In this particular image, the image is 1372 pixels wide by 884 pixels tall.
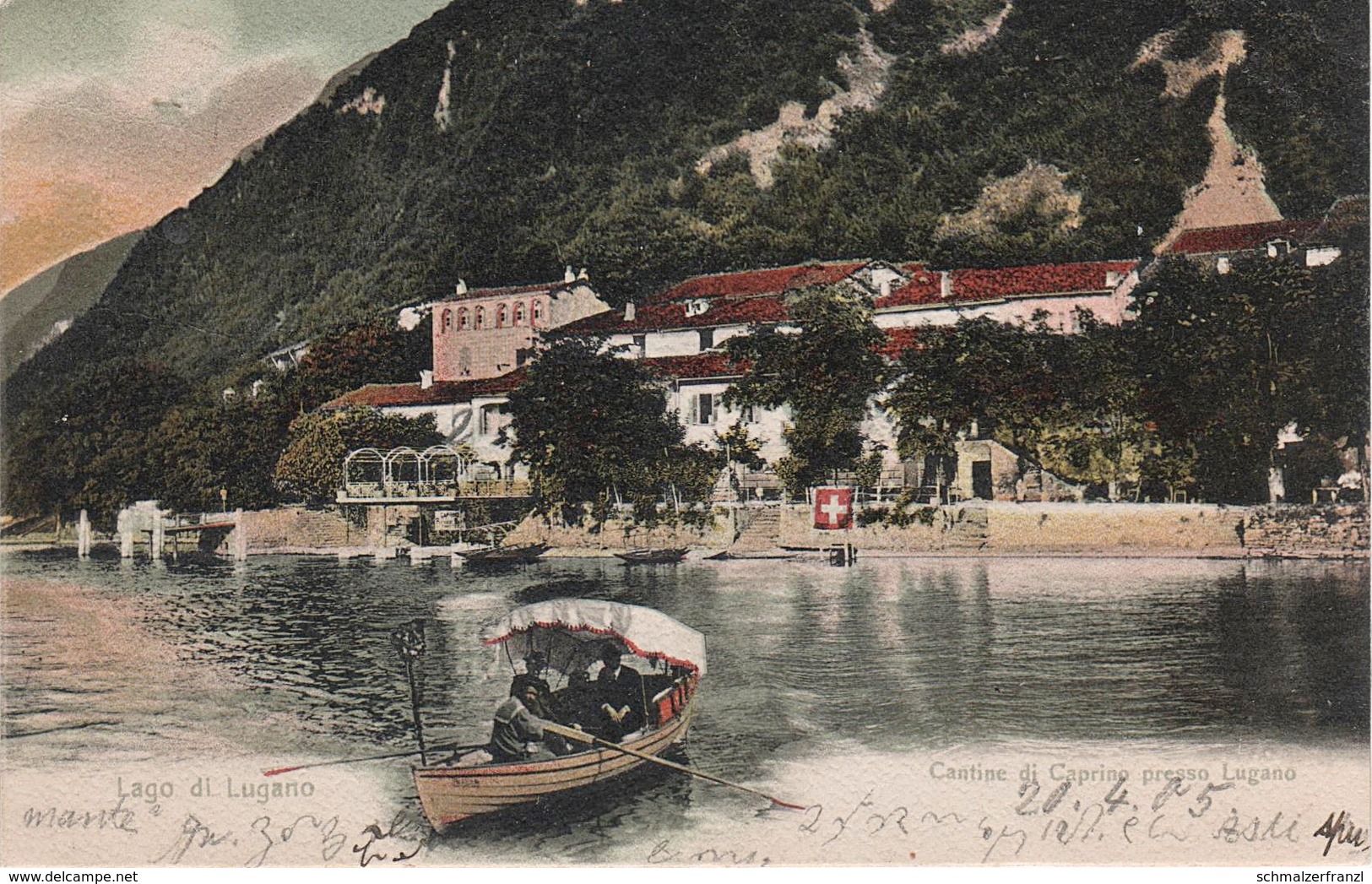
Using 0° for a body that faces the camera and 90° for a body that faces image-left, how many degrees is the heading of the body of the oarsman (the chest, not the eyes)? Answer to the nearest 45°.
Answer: approximately 225°

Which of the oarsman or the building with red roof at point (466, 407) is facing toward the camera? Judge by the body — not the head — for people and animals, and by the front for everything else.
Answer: the building with red roof

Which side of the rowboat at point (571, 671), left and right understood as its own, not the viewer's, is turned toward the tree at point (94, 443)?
right

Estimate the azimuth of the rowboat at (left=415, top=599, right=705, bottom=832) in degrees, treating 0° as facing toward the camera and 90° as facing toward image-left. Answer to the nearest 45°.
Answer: approximately 45°

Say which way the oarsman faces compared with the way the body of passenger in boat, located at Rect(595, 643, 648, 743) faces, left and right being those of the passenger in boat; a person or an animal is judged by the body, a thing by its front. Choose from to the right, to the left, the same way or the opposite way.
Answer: the opposite way

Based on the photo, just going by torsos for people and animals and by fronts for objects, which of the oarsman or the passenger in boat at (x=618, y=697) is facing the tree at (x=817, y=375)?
the oarsman

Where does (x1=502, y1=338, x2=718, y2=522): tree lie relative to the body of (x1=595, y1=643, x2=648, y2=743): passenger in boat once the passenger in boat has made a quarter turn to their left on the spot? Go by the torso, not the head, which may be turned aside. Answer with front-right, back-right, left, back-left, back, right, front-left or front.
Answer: back-left

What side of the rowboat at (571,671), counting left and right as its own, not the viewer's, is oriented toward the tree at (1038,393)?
back

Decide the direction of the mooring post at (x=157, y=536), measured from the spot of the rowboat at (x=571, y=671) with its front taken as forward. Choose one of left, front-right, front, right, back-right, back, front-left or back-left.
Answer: right

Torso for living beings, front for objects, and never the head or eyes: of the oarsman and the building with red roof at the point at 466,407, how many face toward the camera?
1

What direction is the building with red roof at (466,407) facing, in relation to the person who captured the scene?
facing the viewer

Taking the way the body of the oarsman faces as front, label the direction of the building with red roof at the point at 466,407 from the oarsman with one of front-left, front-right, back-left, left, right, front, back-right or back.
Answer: front-left

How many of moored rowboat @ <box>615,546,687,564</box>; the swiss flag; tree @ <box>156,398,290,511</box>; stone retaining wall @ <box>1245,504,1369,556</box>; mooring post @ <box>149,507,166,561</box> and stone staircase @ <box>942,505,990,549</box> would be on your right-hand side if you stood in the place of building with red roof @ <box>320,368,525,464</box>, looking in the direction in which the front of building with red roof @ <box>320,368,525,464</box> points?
2
